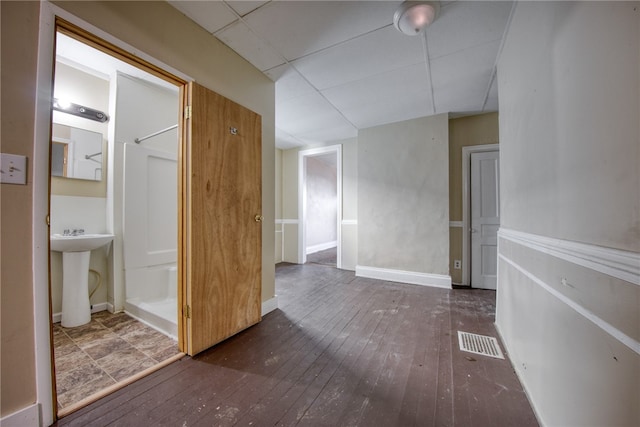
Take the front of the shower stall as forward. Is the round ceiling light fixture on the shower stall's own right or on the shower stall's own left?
on the shower stall's own left

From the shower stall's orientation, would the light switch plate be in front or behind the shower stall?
in front

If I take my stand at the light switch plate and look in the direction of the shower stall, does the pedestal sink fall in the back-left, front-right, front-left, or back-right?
front-left

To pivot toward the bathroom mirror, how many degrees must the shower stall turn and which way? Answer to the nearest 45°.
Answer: approximately 45° to its right

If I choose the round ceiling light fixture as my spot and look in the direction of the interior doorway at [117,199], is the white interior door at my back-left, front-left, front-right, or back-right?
back-right

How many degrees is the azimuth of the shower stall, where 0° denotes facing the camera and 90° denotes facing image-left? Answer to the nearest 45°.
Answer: approximately 45°

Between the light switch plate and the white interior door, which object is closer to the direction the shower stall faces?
the light switch plate

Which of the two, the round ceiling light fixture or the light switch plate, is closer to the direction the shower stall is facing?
the light switch plate
